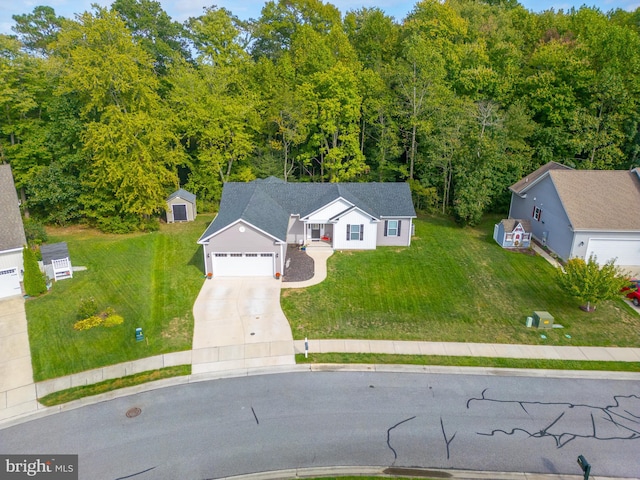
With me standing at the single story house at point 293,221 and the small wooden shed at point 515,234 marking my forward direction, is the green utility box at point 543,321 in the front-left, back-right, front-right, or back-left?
front-right

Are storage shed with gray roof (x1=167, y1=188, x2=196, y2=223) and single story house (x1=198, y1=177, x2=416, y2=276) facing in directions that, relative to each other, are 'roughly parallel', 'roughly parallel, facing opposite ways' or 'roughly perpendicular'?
roughly parallel

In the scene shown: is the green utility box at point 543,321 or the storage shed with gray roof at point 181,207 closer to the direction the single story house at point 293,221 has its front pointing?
the green utility box

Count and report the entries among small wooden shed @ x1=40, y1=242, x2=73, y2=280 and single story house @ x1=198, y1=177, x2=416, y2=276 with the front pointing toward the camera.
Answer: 2

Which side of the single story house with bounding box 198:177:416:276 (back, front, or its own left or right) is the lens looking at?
front

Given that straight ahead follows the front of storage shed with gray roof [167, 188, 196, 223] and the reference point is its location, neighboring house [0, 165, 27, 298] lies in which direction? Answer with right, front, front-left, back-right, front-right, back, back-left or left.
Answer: front-right

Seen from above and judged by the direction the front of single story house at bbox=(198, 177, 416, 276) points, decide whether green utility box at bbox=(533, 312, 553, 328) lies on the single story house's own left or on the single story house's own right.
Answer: on the single story house's own left

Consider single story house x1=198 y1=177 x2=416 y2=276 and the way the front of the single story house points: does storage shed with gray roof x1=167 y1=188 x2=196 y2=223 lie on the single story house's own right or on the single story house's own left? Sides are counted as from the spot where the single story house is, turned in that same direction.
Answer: on the single story house's own right

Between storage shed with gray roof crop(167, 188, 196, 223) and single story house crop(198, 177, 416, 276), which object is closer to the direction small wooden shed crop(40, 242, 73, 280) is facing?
the single story house

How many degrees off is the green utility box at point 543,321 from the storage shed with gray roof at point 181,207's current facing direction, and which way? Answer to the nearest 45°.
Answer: approximately 45° to its left

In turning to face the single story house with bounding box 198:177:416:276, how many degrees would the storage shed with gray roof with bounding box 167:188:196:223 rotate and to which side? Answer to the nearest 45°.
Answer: approximately 45° to its left

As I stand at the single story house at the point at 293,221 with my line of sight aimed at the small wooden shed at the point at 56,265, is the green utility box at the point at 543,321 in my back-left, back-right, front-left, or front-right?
back-left

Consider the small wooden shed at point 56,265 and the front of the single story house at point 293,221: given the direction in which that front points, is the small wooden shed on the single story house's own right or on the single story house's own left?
on the single story house's own right

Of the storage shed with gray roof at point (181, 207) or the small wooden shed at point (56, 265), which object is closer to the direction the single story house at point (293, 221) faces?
the small wooden shed

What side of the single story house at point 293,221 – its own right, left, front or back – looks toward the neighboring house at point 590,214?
left
